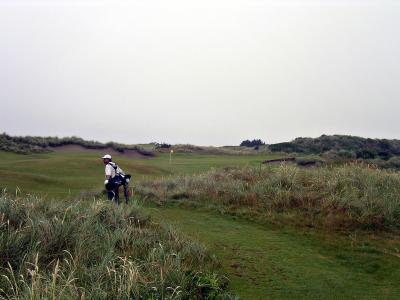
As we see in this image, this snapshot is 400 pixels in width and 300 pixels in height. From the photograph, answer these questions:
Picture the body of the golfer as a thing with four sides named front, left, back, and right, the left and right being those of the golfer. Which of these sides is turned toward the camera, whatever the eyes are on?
left

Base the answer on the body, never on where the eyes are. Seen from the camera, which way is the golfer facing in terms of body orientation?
to the viewer's left
